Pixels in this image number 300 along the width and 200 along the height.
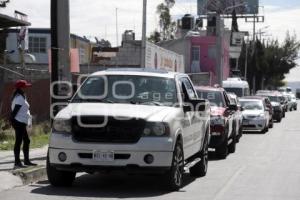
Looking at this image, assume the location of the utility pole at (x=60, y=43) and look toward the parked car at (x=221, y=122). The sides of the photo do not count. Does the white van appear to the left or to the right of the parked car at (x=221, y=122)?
left

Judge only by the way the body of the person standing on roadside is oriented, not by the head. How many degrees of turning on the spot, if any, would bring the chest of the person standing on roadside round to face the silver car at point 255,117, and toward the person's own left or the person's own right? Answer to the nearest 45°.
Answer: approximately 45° to the person's own left

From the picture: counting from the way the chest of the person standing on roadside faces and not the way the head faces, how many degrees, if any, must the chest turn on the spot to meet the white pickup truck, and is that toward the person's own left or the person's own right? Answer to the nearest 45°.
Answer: approximately 45° to the person's own right

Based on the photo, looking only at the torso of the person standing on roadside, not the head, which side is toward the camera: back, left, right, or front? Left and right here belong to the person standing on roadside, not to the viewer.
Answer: right

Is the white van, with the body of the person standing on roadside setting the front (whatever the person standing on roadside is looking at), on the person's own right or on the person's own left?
on the person's own left

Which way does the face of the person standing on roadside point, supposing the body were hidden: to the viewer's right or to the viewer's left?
to the viewer's right

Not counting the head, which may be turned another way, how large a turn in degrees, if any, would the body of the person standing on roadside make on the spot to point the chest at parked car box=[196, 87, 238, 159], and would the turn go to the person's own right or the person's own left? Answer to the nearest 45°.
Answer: approximately 45° to the person's own left
